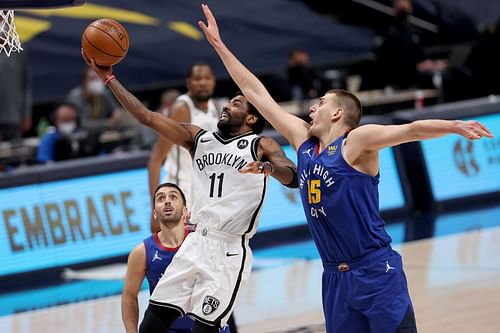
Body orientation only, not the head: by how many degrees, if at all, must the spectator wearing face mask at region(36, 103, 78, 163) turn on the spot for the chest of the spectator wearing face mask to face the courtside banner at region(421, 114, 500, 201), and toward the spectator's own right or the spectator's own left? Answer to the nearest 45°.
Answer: approximately 45° to the spectator's own left

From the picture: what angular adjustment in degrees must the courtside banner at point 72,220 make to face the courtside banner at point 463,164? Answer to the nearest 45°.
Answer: approximately 90° to its left

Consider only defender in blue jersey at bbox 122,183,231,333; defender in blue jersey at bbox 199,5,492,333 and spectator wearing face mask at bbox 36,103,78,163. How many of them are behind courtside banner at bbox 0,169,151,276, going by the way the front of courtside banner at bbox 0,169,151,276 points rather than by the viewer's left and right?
1

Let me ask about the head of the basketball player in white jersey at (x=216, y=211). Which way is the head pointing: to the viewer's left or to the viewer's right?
to the viewer's left

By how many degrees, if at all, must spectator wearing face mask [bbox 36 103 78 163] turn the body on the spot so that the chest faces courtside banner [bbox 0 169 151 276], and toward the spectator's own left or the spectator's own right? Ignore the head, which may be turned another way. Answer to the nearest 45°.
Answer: approximately 45° to the spectator's own right
